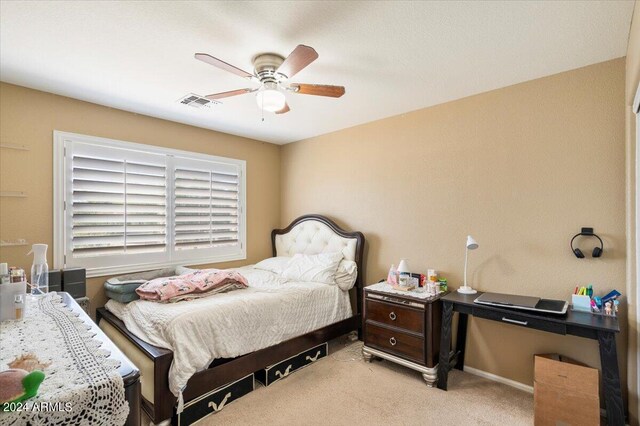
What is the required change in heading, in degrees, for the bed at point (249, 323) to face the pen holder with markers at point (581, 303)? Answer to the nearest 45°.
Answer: approximately 90° to its left

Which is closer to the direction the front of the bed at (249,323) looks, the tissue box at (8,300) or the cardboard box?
the tissue box

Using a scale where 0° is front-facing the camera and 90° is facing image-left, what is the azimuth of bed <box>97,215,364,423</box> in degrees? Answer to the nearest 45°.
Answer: approximately 45°

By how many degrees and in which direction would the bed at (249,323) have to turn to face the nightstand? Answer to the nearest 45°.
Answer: approximately 135° to its left

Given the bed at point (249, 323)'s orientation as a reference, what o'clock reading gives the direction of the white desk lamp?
The white desk lamp is roughly at 8 o'clock from the bed.

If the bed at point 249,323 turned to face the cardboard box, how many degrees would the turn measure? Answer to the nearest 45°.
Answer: approximately 90° to its left

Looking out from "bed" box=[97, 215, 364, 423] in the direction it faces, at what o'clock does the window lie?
The window is roughly at 3 o'clock from the bed.

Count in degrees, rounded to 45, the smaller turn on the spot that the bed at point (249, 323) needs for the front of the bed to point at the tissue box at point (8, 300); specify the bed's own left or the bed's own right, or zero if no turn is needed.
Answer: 0° — it already faces it

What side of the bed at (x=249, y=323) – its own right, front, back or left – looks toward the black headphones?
left
